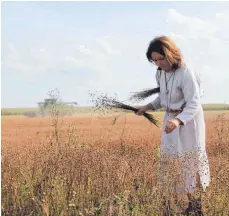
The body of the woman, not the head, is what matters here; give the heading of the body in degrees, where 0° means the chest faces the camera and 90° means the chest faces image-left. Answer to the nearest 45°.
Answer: approximately 45°
